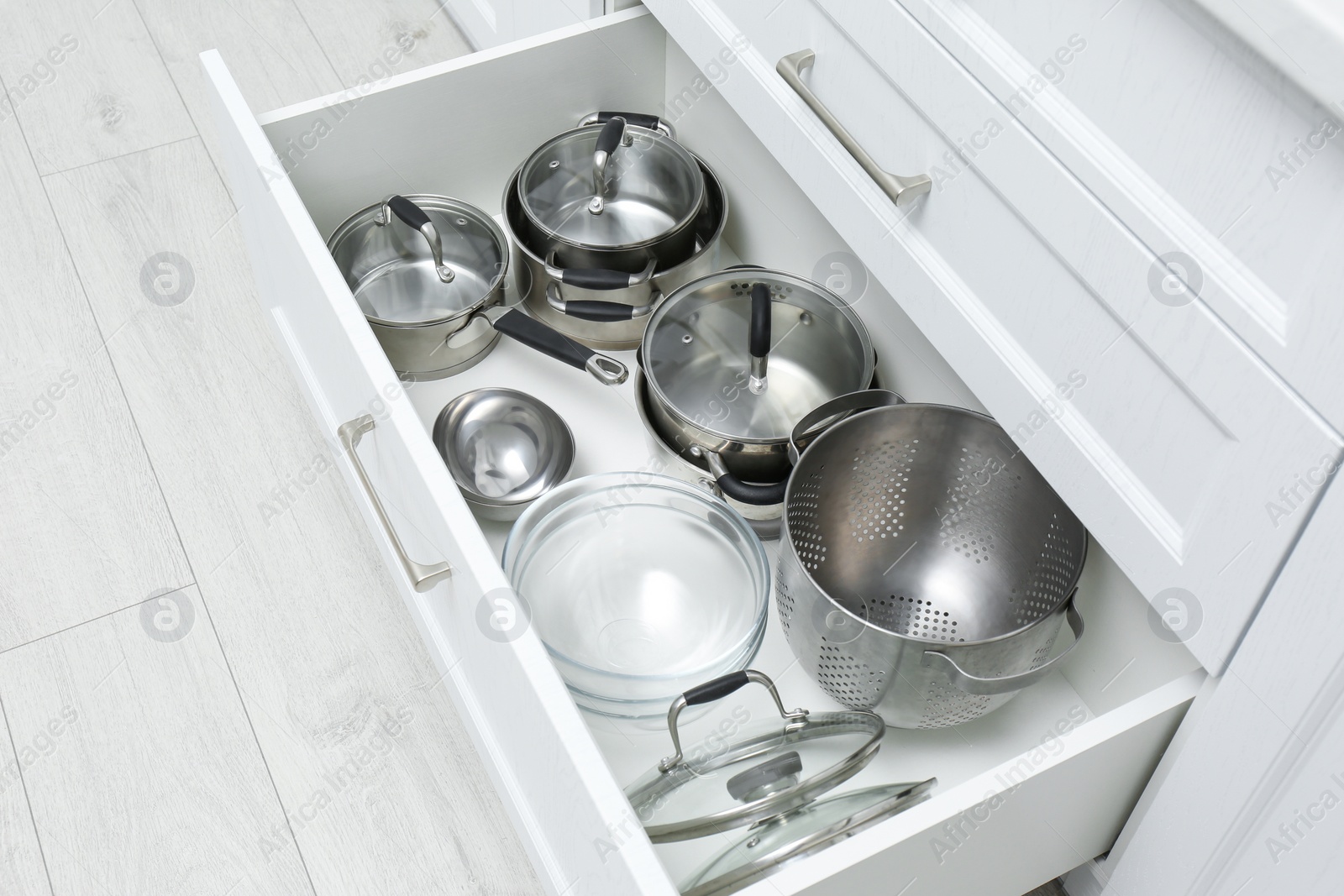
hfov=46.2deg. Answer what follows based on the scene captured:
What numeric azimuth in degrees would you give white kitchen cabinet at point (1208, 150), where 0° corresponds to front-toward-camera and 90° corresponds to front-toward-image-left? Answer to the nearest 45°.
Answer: approximately 45°

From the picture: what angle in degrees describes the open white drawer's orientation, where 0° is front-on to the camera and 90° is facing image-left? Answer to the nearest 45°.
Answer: approximately 45°
